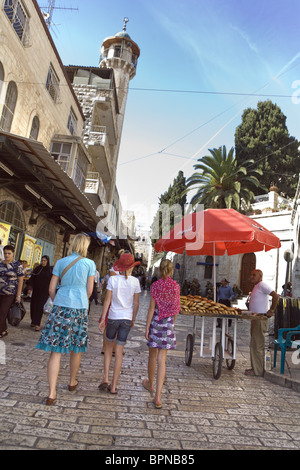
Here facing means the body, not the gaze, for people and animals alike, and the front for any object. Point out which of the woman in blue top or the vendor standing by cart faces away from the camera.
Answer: the woman in blue top

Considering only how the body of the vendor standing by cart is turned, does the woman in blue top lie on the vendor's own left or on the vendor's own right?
on the vendor's own left

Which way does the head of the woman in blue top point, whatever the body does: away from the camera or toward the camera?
away from the camera

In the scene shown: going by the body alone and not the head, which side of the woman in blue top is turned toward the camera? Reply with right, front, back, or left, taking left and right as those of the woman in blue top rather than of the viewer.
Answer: back

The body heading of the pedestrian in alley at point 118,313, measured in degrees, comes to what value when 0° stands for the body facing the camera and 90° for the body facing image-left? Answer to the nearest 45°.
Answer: approximately 180°

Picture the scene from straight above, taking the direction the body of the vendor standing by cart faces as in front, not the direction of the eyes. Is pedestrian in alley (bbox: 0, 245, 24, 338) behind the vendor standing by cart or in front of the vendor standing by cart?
in front

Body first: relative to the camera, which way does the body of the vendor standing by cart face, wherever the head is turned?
to the viewer's left

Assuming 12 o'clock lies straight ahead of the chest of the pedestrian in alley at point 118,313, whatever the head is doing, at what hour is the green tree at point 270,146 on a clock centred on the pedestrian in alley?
The green tree is roughly at 1 o'clock from the pedestrian in alley.

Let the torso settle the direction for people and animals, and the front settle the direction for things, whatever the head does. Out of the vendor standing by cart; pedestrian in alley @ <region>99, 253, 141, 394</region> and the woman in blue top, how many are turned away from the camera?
2

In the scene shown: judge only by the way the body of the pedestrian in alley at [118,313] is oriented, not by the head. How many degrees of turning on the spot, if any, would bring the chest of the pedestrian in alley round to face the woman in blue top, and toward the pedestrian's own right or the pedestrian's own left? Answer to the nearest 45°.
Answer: approximately 135° to the pedestrian's own left

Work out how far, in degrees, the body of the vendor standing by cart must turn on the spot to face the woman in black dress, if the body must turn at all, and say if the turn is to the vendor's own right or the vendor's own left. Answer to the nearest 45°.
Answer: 0° — they already face them

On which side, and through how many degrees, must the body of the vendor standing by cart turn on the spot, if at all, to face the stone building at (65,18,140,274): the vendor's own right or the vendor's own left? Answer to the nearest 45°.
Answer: approximately 45° to the vendor's own right
